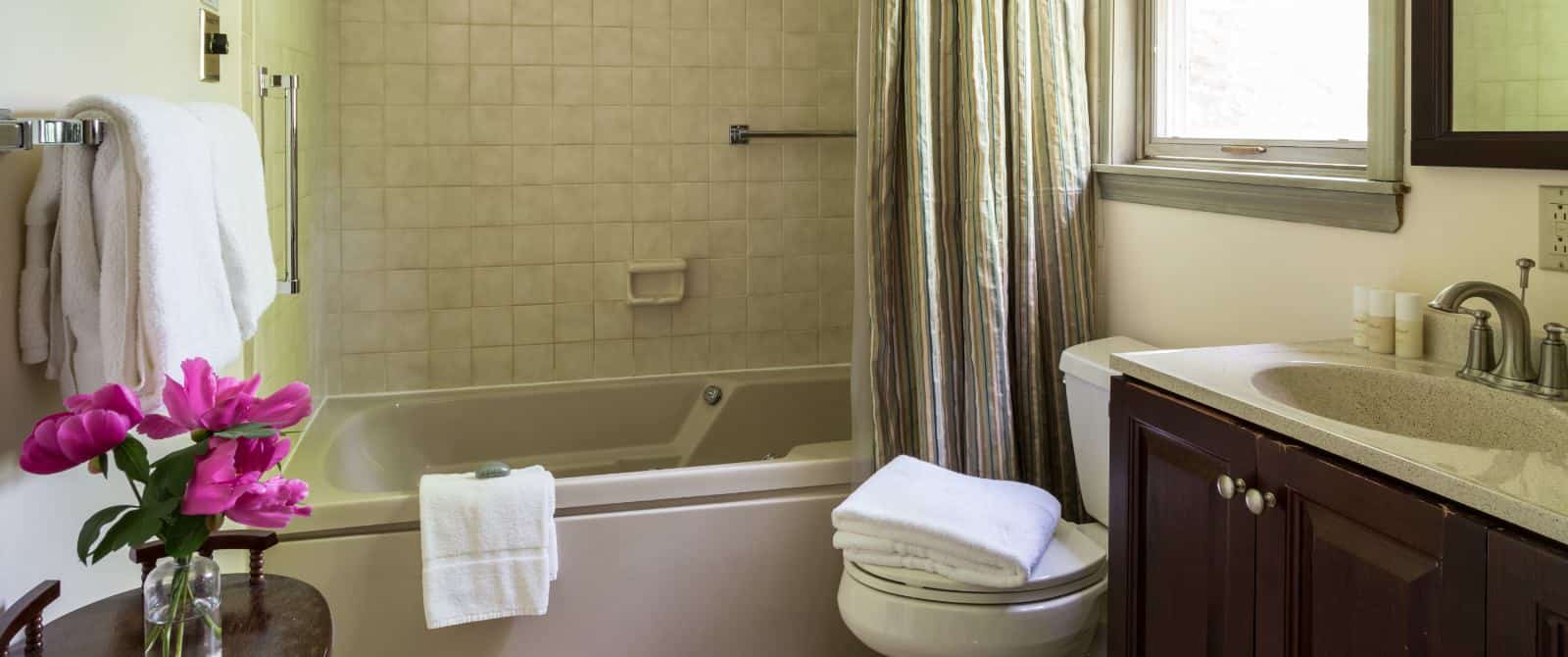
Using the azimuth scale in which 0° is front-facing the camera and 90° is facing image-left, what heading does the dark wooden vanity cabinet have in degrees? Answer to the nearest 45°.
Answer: approximately 45°

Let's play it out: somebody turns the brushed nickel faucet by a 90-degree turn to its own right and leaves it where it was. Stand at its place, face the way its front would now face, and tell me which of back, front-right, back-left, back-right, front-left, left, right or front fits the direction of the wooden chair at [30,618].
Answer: left

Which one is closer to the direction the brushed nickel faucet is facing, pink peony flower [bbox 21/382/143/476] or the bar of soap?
the pink peony flower

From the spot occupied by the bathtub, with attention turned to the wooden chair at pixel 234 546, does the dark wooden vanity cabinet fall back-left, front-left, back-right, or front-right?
front-left

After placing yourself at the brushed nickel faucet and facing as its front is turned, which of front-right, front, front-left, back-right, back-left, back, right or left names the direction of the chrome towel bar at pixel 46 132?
front
